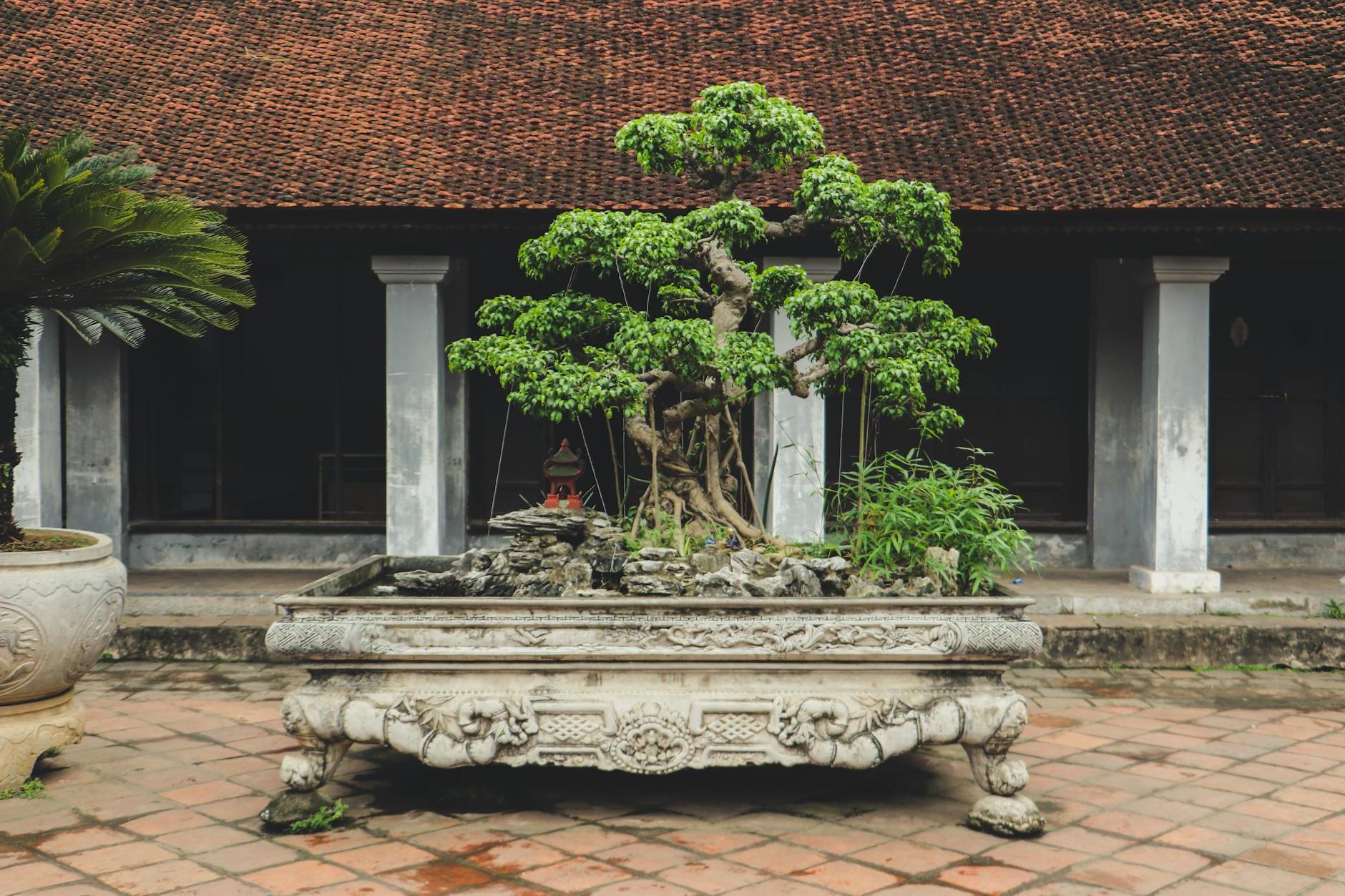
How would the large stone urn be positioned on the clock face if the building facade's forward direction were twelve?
The large stone urn is roughly at 1 o'clock from the building facade.

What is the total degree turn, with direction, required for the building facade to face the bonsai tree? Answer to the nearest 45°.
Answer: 0° — it already faces it

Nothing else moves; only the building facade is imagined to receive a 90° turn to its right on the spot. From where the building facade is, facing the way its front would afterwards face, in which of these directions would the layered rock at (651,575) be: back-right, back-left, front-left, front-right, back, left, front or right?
left

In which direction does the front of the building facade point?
toward the camera

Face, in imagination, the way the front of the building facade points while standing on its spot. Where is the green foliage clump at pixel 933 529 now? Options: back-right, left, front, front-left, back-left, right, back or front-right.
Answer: front

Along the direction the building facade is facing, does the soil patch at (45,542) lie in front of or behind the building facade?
in front

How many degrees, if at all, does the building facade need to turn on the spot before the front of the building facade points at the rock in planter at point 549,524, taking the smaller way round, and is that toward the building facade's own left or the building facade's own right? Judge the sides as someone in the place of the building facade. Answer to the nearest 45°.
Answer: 0° — it already faces it

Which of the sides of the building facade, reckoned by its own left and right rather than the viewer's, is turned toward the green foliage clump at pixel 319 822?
front

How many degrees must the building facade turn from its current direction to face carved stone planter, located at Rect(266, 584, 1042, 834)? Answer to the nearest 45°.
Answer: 0° — it already faces it

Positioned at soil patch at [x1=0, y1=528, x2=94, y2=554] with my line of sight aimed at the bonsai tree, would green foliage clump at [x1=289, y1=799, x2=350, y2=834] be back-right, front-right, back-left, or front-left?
front-right
